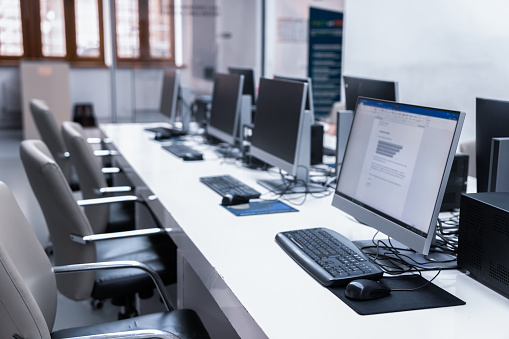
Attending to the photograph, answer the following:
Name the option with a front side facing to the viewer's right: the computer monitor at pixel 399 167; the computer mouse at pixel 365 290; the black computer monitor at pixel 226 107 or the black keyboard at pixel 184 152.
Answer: the computer mouse

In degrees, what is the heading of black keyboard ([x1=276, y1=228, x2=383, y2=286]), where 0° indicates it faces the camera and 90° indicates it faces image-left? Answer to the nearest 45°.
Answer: approximately 45°

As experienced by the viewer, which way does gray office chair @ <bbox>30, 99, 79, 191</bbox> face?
facing to the right of the viewer

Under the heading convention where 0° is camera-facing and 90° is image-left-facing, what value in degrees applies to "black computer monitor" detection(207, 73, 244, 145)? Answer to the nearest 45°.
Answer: approximately 45°

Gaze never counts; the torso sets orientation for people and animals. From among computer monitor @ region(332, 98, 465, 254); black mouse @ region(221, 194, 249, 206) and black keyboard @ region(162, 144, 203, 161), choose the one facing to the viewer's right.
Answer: the black mouse

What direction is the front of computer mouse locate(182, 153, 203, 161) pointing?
to the viewer's right

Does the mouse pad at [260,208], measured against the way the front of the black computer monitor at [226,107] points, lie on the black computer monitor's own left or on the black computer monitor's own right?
on the black computer monitor's own left

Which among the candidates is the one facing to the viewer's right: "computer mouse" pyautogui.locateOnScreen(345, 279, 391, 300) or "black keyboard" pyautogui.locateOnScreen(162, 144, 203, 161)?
the computer mouse

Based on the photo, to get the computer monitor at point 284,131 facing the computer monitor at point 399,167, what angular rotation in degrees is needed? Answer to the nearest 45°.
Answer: approximately 45° to its left

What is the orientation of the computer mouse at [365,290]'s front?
to the viewer's right
